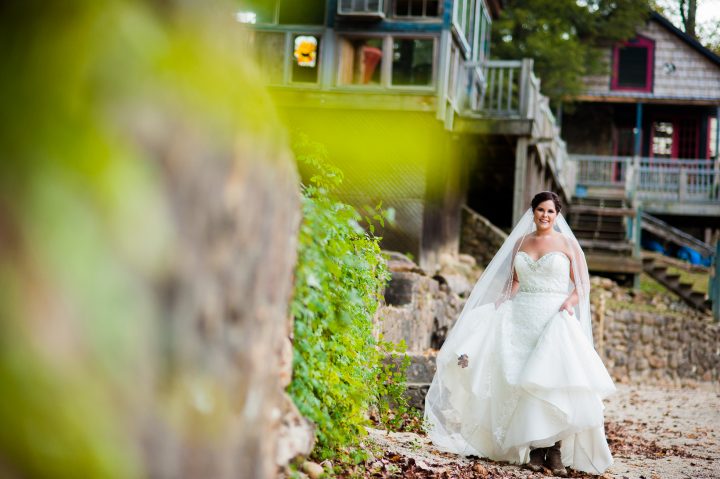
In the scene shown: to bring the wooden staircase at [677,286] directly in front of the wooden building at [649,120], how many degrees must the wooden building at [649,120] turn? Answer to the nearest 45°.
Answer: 0° — it already faces it

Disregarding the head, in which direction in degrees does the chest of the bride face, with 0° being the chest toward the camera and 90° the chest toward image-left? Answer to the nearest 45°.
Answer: approximately 0°

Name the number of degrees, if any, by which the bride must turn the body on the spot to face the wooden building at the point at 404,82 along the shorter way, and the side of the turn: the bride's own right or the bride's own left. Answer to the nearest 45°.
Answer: approximately 180°

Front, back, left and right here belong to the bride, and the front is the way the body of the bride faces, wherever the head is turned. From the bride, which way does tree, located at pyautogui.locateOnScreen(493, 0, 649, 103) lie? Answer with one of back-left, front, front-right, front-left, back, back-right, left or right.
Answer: back

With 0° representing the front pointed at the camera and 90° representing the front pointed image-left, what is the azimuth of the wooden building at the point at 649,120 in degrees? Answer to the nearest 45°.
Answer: approximately 0°

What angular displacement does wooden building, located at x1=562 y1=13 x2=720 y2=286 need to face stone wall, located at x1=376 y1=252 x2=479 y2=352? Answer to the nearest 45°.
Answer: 0° — it already faces it

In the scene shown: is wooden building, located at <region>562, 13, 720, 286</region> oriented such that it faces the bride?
yes

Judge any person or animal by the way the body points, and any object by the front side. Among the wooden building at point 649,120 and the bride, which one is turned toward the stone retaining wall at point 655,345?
the wooden building
